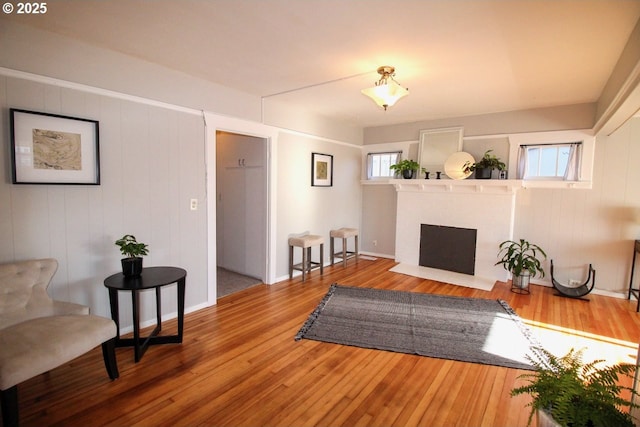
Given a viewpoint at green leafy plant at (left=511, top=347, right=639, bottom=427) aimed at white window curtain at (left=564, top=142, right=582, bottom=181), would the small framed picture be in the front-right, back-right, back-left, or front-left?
front-left

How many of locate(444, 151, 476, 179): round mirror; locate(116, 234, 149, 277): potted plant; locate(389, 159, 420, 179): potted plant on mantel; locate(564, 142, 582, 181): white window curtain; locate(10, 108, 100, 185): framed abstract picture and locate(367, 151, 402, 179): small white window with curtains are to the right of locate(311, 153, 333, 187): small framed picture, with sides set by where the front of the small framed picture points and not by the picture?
2

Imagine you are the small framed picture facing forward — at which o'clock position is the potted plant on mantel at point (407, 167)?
The potted plant on mantel is roughly at 10 o'clock from the small framed picture.

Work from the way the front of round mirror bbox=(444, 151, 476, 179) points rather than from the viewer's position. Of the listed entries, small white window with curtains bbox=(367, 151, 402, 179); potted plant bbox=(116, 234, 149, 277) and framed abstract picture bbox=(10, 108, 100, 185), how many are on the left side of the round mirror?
0

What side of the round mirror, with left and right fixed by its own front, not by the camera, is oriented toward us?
front

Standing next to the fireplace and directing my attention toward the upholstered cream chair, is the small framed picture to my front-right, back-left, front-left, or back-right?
front-right

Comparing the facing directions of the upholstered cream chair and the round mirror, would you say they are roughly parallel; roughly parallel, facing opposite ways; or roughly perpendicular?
roughly perpendicular

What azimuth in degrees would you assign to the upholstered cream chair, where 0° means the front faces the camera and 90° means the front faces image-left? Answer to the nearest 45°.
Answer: approximately 315°

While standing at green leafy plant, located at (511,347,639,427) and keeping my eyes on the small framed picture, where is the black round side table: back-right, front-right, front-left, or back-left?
front-left

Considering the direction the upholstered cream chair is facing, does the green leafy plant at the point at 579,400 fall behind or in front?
in front

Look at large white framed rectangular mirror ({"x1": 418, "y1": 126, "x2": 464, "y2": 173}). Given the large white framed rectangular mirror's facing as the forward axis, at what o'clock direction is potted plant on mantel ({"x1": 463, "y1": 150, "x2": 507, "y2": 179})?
The potted plant on mantel is roughly at 10 o'clock from the large white framed rectangular mirror.

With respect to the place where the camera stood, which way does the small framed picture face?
facing the viewer and to the right of the viewer

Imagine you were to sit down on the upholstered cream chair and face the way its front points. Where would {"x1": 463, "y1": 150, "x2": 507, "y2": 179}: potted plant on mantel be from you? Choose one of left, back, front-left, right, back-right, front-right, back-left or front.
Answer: front-left

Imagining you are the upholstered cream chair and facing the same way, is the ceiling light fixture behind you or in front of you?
in front

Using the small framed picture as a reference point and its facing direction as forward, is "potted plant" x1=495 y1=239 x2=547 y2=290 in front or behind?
in front
